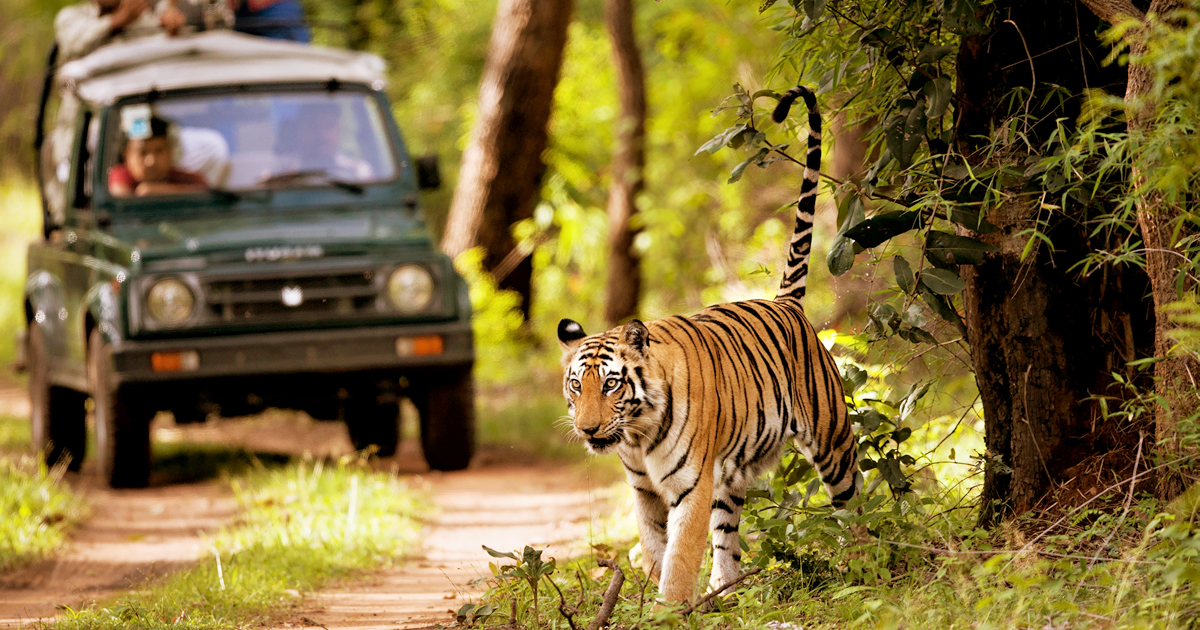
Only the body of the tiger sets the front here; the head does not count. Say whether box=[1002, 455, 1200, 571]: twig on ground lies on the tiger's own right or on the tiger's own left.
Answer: on the tiger's own left

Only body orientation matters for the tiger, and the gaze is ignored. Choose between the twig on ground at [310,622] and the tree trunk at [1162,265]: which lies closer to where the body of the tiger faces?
the twig on ground

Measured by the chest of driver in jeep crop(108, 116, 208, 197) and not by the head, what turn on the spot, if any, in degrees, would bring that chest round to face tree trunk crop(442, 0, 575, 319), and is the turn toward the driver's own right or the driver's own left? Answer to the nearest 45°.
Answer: approximately 135° to the driver's own left

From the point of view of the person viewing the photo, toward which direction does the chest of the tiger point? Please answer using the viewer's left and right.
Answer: facing the viewer and to the left of the viewer

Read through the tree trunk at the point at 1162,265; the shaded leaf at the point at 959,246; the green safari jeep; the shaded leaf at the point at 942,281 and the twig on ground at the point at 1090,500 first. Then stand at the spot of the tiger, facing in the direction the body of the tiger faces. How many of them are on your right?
1

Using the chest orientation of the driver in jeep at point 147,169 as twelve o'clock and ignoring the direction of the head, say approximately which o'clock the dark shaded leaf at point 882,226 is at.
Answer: The dark shaded leaf is roughly at 11 o'clock from the driver in jeep.

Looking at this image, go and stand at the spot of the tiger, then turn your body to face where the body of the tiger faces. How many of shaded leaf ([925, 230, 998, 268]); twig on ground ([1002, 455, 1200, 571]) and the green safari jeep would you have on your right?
1

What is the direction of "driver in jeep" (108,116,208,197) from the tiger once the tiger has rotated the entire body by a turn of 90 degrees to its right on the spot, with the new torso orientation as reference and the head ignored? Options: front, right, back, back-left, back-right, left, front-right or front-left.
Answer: front

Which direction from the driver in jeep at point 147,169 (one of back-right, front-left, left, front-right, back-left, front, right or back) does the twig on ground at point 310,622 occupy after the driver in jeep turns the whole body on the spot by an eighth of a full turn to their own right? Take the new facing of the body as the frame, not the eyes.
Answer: front-left

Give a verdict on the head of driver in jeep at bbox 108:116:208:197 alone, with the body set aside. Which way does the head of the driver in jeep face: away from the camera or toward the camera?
toward the camera

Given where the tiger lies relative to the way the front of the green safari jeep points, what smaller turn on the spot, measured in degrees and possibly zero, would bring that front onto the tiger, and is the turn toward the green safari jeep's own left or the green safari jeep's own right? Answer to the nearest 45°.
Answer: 0° — it already faces it

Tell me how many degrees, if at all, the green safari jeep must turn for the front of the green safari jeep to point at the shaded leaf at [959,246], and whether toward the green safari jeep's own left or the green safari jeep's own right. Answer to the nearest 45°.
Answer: approximately 45° to the green safari jeep's own left

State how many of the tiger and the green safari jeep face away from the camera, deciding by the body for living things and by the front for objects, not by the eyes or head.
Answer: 0

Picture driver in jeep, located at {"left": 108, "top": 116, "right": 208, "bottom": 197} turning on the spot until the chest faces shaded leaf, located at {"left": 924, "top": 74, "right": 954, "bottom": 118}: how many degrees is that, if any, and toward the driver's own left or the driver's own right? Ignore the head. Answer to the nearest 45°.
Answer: approximately 45° to the driver's own left

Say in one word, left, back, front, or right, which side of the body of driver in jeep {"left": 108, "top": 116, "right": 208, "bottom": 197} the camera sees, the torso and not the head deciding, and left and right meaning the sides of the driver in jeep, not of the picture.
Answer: front
